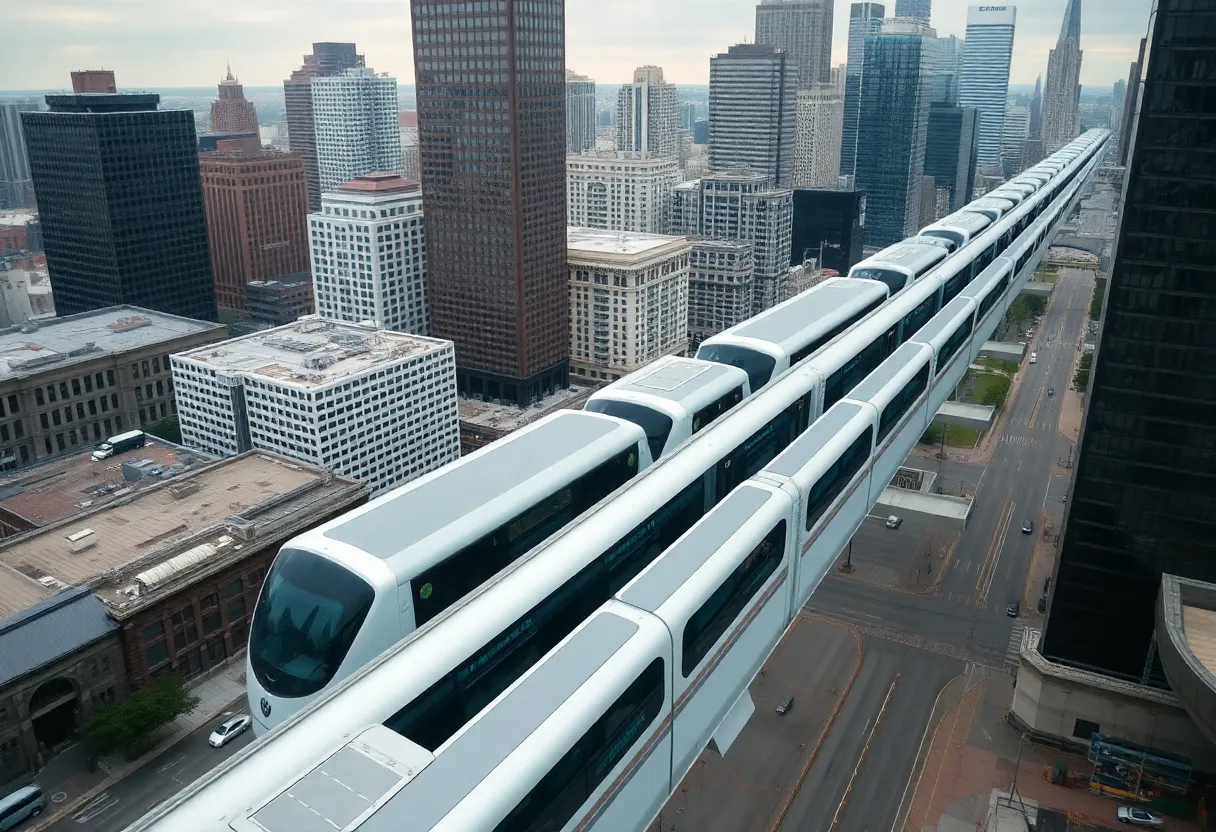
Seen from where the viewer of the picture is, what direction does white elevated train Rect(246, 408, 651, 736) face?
facing the viewer and to the left of the viewer

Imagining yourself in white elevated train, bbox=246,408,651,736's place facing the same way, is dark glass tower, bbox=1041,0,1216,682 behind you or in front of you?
behind

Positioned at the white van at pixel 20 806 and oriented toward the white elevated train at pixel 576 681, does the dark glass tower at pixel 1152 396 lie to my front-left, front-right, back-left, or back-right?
front-left

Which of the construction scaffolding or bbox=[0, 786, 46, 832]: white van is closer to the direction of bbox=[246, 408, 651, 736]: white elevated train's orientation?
the white van

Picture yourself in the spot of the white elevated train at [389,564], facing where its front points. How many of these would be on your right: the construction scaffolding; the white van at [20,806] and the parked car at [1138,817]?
1

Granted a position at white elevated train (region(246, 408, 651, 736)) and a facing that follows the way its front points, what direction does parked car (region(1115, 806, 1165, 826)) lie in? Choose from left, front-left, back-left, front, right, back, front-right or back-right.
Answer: back-left

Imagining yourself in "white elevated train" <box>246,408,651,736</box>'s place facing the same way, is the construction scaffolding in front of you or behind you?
behind
